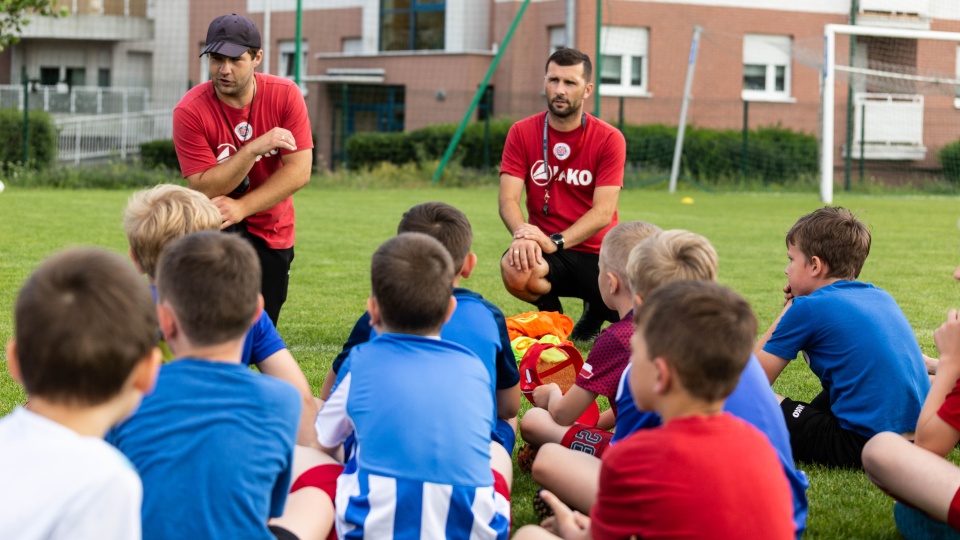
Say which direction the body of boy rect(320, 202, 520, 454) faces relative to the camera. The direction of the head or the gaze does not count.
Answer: away from the camera

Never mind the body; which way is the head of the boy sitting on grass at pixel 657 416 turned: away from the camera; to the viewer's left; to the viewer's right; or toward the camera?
away from the camera

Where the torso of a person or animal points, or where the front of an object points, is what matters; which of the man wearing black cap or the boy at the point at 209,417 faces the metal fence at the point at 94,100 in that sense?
the boy

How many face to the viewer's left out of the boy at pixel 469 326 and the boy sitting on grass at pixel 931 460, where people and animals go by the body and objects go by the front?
1

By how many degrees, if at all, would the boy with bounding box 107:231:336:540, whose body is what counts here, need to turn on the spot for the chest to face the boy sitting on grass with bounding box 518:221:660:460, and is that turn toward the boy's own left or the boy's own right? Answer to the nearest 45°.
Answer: approximately 45° to the boy's own right

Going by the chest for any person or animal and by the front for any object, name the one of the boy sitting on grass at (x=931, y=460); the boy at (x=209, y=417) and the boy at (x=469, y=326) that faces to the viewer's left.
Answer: the boy sitting on grass

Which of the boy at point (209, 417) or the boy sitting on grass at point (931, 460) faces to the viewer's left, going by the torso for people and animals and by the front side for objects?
the boy sitting on grass

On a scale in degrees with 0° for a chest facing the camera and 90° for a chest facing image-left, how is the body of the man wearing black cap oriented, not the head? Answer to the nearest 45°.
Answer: approximately 0°

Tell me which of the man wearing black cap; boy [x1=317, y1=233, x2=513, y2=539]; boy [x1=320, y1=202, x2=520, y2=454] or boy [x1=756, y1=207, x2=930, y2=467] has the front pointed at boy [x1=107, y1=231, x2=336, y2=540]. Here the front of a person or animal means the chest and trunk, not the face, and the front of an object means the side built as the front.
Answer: the man wearing black cap

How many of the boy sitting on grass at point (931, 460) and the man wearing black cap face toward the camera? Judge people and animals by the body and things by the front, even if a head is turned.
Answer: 1

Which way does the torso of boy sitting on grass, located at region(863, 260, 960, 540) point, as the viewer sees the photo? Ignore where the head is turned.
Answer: to the viewer's left

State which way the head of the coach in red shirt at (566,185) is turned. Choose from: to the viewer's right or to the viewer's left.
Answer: to the viewer's left

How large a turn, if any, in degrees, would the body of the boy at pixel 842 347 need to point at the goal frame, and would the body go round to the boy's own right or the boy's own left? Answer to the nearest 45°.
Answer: approximately 45° to the boy's own right

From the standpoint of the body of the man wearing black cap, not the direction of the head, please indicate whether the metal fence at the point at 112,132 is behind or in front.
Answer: behind

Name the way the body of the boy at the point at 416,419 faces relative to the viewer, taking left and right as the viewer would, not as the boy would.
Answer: facing away from the viewer

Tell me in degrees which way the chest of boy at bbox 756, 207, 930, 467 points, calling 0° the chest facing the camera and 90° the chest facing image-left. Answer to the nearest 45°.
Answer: approximately 135°
